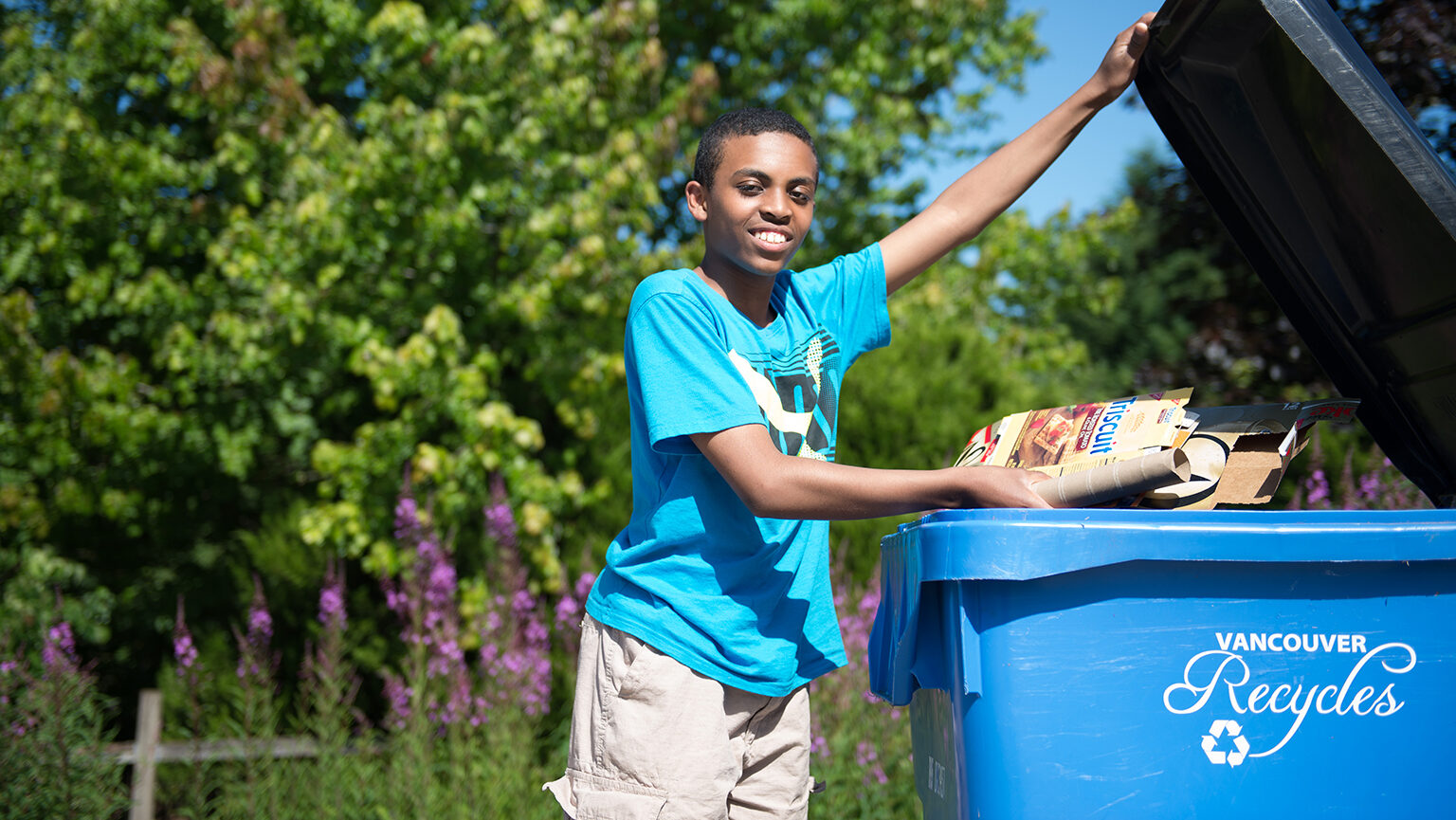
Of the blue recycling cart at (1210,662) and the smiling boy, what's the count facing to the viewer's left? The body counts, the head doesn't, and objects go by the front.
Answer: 1

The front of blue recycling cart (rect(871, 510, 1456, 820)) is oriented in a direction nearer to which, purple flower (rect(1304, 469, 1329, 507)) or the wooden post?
the wooden post

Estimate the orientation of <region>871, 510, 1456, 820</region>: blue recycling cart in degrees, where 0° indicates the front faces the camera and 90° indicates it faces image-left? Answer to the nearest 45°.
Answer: approximately 90°

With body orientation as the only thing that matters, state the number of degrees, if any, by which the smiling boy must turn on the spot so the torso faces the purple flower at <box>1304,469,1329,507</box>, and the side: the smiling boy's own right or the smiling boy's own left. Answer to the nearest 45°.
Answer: approximately 90° to the smiling boy's own left

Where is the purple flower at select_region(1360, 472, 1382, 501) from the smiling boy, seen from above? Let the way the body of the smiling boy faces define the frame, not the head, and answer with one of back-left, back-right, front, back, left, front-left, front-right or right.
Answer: left

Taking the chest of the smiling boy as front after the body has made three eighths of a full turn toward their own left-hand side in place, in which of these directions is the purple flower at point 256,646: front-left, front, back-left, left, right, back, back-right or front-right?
front-left

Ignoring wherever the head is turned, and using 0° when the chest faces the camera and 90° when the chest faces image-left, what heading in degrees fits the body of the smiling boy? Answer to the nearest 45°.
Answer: approximately 315°

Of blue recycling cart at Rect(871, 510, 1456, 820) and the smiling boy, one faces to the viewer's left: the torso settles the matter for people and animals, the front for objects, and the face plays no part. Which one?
the blue recycling cart

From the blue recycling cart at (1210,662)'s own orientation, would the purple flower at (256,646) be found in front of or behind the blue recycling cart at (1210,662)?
in front
